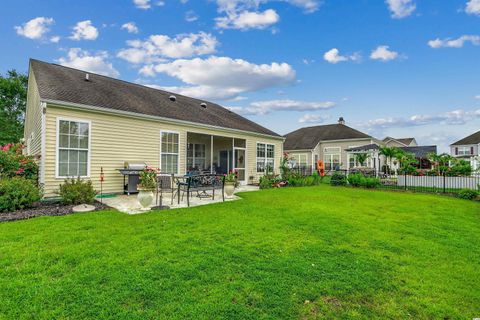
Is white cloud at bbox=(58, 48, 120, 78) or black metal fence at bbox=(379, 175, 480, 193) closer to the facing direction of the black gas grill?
the black metal fence

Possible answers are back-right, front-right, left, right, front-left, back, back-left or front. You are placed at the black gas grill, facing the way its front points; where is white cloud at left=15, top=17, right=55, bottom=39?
back

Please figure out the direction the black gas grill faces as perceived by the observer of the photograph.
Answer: facing the viewer and to the right of the viewer
